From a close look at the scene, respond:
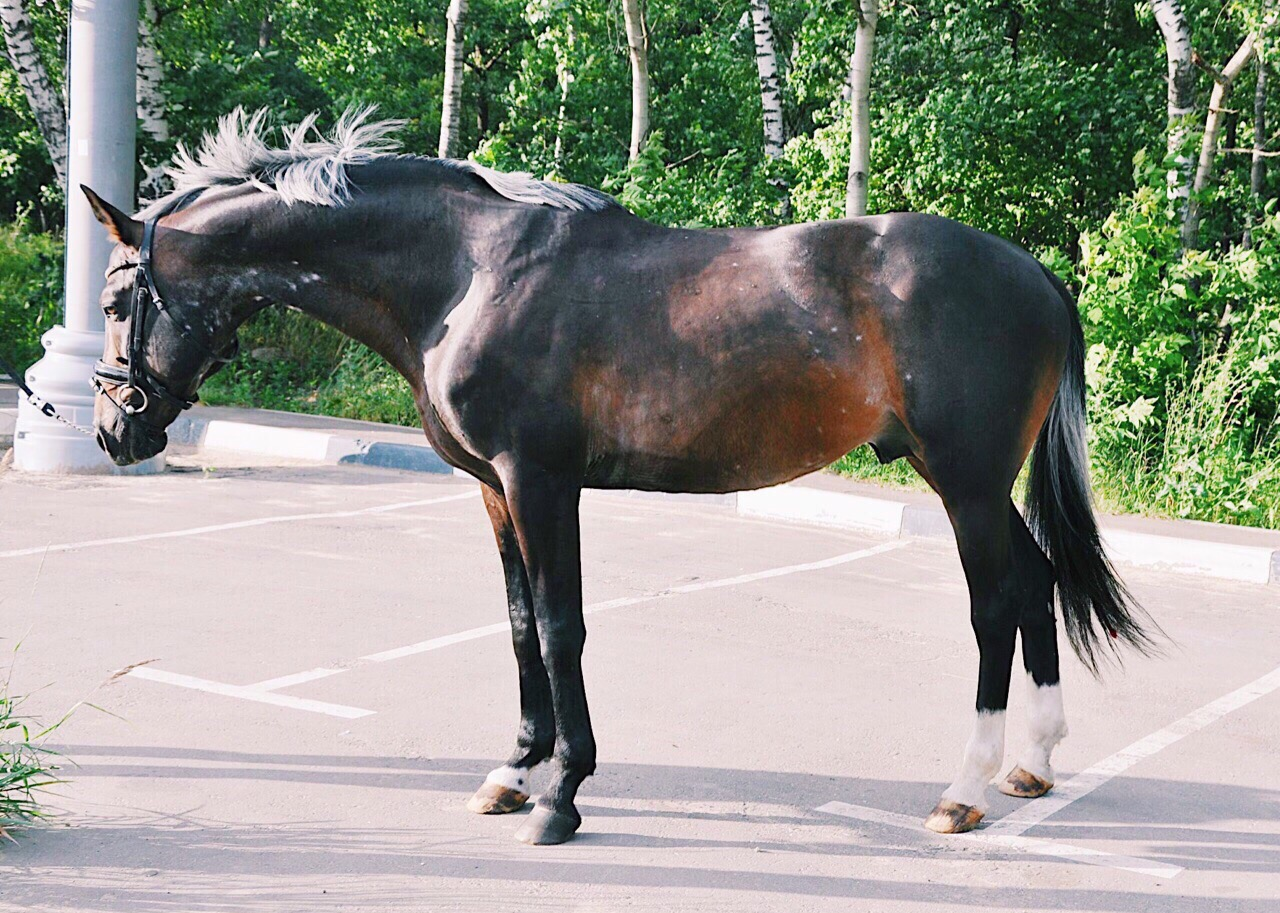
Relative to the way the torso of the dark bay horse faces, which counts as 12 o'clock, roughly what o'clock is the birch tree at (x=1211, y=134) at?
The birch tree is roughly at 4 o'clock from the dark bay horse.

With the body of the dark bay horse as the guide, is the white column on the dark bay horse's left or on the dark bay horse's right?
on the dark bay horse's right

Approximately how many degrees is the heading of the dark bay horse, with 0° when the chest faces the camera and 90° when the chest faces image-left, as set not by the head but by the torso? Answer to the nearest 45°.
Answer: approximately 90°

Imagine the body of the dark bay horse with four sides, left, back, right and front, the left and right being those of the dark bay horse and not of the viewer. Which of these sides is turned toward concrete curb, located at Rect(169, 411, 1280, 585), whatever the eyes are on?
right

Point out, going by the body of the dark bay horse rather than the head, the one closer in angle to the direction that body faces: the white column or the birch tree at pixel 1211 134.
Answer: the white column

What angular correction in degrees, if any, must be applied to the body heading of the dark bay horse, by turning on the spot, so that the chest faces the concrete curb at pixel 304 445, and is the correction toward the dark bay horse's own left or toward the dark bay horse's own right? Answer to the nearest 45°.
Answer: approximately 90° to the dark bay horse's own right
